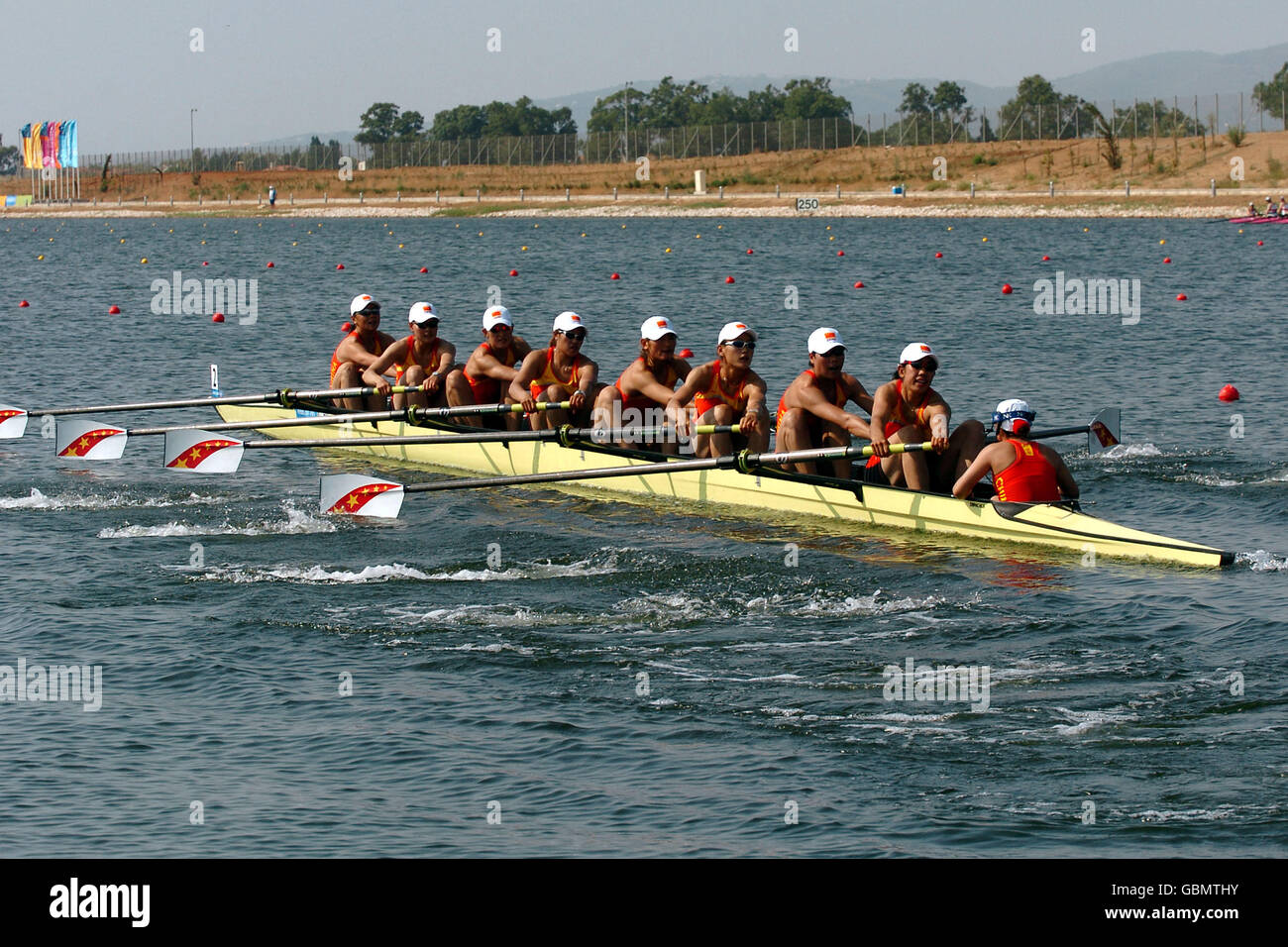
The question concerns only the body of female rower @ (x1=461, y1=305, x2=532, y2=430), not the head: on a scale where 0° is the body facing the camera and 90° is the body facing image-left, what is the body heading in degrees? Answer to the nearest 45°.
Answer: approximately 315°

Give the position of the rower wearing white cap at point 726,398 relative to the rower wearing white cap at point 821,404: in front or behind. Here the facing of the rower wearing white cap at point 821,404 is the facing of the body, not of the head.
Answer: behind

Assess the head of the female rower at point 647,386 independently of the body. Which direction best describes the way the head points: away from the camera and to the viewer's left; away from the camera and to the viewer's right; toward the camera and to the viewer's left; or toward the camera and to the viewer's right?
toward the camera and to the viewer's right

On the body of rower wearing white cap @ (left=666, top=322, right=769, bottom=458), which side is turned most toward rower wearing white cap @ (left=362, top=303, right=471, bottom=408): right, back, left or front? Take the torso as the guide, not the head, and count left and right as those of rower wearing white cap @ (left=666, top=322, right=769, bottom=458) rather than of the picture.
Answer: back

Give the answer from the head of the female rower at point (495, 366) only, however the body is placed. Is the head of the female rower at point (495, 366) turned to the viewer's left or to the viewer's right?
to the viewer's right

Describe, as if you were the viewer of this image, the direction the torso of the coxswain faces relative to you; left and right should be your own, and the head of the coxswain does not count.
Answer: facing away from the viewer and to the left of the viewer

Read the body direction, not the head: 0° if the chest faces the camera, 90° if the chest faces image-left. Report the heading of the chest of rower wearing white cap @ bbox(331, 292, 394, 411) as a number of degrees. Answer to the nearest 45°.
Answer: approximately 315°

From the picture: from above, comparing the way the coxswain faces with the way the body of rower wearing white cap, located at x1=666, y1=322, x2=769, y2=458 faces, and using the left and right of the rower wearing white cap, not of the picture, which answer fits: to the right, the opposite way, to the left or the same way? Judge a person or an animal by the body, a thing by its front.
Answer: the opposite way

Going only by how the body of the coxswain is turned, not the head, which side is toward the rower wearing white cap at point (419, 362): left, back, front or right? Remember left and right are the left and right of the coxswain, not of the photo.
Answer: front
